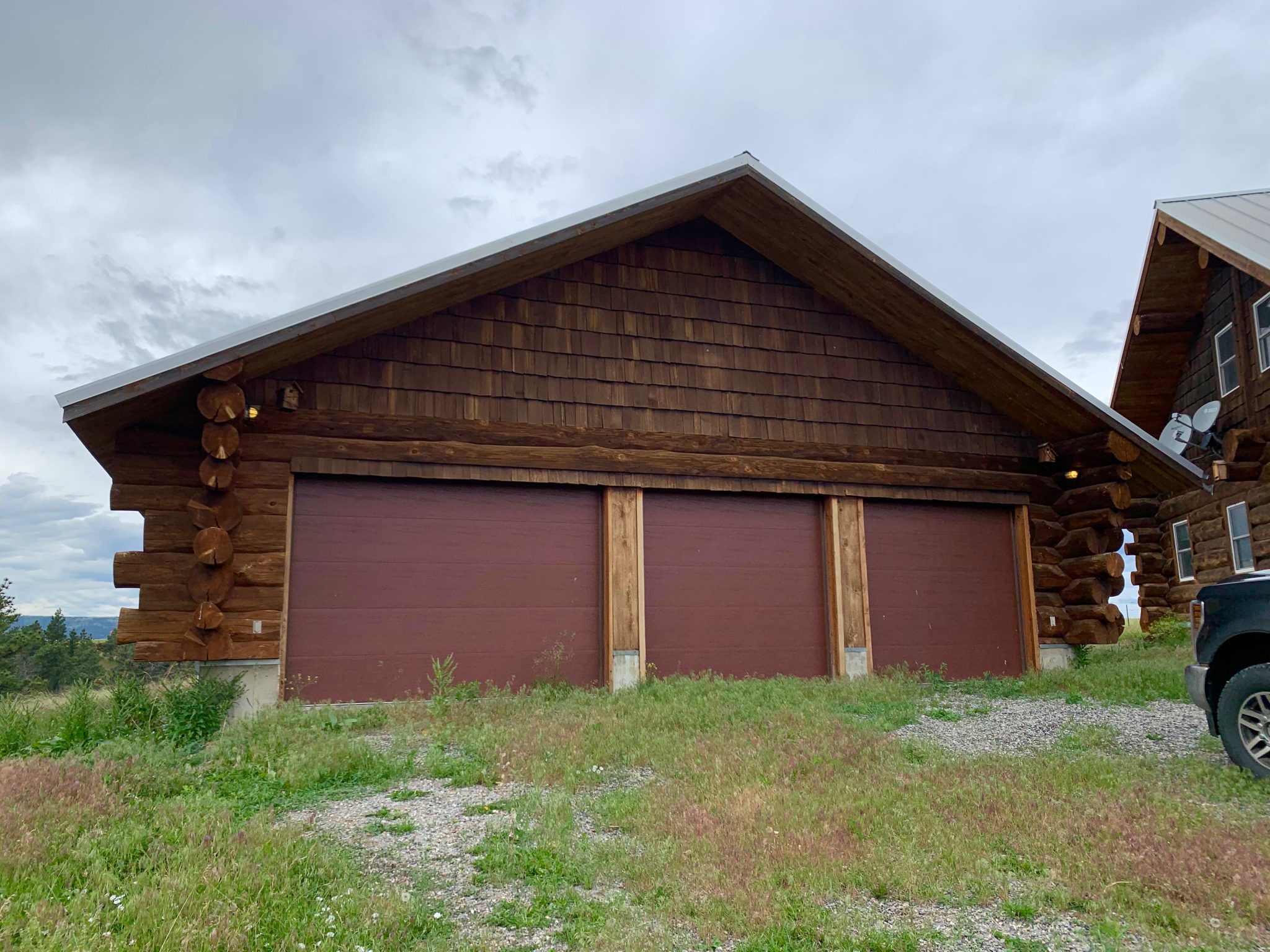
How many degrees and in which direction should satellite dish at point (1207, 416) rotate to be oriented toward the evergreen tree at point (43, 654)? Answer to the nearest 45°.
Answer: approximately 45° to its right

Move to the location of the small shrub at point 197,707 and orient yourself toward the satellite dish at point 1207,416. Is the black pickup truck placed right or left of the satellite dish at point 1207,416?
right

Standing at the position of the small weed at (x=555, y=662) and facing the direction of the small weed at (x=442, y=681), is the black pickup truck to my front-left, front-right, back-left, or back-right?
back-left

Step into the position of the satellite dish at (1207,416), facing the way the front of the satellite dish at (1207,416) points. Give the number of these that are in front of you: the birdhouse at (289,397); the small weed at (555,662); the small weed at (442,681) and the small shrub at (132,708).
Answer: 4

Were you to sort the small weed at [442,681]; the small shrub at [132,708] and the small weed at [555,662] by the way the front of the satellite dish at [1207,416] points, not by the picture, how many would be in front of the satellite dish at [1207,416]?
3

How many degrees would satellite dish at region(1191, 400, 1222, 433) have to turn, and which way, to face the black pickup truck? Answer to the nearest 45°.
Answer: approximately 45° to its left
